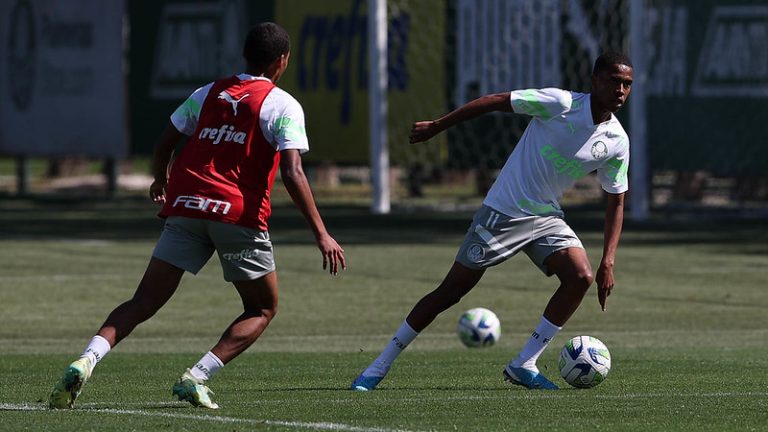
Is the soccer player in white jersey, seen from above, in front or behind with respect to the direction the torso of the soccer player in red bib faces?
in front

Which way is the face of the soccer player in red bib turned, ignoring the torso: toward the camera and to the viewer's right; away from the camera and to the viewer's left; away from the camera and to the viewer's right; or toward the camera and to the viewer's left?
away from the camera and to the viewer's right

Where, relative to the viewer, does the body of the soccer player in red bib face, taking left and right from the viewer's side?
facing away from the viewer and to the right of the viewer

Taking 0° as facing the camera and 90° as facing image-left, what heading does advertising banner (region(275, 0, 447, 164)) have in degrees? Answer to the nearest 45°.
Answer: approximately 0°

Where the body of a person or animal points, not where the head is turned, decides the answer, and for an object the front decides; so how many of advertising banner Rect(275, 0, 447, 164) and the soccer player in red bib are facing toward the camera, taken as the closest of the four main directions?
1
